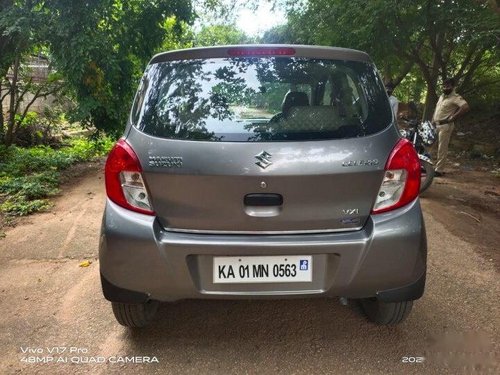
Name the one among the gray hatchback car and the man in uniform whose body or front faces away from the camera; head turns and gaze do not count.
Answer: the gray hatchback car

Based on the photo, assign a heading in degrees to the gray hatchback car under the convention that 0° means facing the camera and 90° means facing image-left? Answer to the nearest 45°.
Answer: approximately 180°

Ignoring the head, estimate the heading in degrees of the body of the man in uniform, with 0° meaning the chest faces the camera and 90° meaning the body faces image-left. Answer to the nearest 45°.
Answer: approximately 45°

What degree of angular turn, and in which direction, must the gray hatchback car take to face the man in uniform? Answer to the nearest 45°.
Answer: approximately 45° to its right

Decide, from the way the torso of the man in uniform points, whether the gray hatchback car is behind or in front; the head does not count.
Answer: in front

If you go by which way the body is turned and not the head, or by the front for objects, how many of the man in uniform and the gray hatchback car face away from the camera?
1
